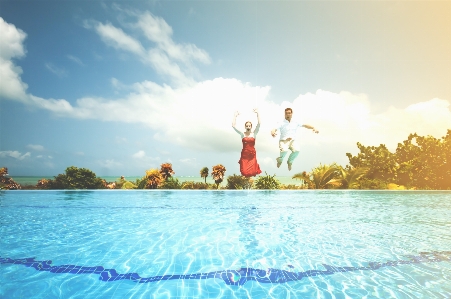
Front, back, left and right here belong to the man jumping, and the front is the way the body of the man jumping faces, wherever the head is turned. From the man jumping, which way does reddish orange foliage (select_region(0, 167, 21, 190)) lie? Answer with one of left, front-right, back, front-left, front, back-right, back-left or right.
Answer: right

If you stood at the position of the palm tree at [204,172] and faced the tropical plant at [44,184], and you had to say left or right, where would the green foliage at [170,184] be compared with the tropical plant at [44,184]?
left

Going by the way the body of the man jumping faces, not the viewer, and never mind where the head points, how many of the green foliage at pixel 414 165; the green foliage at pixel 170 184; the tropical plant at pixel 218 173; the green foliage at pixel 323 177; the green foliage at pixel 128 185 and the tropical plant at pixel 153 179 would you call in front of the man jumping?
0

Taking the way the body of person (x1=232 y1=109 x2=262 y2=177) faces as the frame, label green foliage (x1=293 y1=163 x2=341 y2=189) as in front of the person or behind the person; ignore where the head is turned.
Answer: behind

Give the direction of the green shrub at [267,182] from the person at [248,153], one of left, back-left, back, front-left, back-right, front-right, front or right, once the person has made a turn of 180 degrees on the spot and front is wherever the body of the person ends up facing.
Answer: front

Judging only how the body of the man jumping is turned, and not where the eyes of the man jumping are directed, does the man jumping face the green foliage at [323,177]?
no

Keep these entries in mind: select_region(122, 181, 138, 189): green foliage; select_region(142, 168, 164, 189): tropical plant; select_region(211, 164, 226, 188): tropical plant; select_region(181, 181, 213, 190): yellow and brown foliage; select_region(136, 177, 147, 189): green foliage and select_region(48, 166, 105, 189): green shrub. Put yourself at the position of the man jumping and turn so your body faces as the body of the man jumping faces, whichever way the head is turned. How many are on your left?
0

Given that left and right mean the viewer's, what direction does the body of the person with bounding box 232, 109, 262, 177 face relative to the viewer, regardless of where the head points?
facing the viewer

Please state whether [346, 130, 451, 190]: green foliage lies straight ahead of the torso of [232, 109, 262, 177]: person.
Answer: no

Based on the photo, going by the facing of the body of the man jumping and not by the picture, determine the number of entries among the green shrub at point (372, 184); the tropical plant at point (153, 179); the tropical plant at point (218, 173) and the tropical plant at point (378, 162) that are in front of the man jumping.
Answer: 0

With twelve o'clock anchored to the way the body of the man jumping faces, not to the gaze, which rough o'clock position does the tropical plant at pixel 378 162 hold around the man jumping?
The tropical plant is roughly at 7 o'clock from the man jumping.

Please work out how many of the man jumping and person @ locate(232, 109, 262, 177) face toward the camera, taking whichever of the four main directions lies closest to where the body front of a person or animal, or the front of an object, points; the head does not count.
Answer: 2

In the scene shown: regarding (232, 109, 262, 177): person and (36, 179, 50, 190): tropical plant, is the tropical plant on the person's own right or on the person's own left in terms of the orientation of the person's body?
on the person's own right

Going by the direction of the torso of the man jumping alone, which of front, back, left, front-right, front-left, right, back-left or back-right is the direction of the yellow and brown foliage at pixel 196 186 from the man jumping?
back-right

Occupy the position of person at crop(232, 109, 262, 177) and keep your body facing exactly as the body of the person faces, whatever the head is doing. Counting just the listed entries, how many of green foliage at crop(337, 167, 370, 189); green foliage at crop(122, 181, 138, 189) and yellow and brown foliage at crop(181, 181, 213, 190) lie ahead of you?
0

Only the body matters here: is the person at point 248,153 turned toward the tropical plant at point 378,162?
no

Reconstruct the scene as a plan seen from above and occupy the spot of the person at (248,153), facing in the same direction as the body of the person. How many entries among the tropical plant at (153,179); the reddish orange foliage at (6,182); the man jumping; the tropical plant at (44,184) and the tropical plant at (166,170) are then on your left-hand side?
1

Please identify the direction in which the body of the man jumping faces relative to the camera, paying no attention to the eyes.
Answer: toward the camera

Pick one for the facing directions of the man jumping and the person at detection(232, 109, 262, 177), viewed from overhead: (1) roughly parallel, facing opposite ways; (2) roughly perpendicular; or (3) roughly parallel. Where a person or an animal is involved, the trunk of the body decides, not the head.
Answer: roughly parallel
